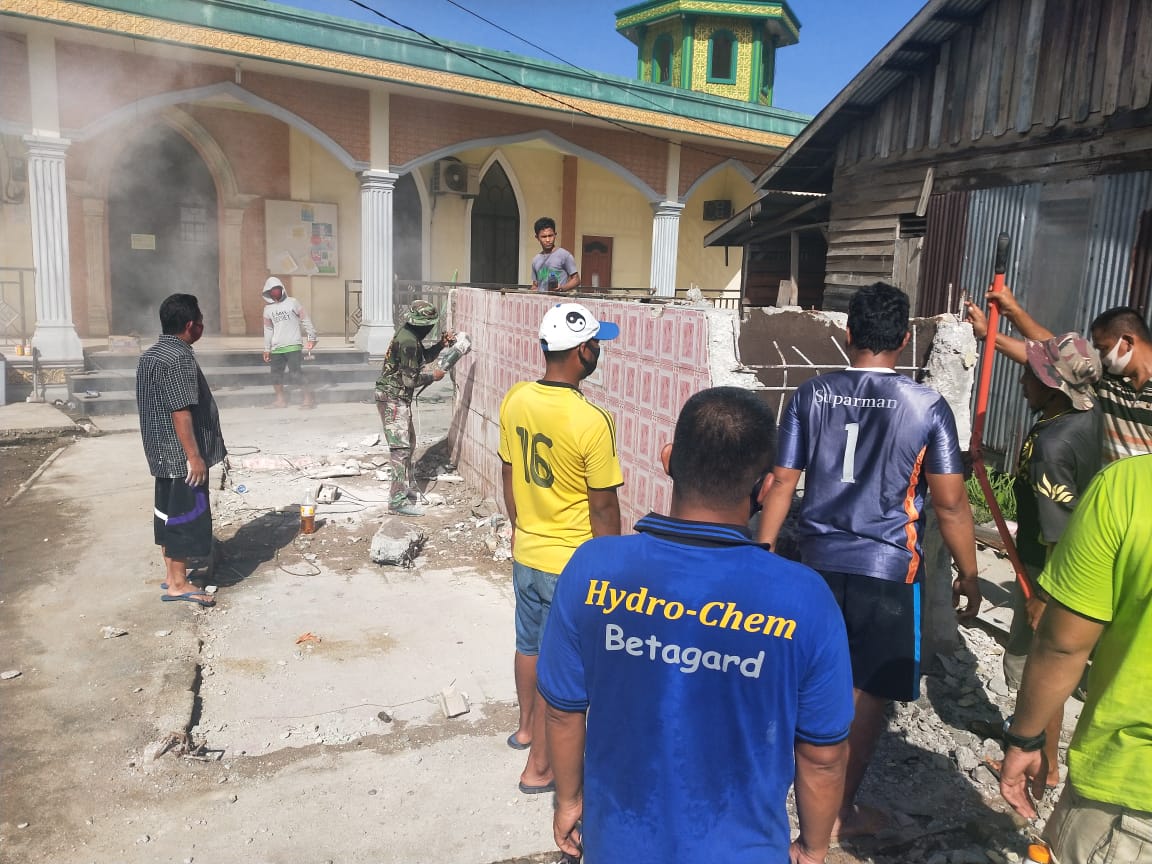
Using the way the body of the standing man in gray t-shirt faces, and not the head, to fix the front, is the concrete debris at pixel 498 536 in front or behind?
in front

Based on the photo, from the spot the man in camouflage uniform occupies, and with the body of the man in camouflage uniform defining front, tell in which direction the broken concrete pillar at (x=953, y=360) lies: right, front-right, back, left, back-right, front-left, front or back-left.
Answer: front-right

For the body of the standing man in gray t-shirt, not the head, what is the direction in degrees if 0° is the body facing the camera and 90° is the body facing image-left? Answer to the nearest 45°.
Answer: approximately 0°

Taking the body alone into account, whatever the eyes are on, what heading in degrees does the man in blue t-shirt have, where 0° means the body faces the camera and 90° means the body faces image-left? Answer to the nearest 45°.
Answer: approximately 180°

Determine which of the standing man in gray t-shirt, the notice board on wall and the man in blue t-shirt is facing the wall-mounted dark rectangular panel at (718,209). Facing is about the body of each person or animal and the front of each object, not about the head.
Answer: the man in blue t-shirt

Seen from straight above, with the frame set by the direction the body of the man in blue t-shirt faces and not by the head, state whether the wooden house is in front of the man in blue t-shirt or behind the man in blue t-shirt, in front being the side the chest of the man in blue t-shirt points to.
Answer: in front

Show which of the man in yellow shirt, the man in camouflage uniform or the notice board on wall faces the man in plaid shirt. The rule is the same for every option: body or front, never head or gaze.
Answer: the notice board on wall

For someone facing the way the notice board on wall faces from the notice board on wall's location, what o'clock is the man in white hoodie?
The man in white hoodie is roughly at 12 o'clock from the notice board on wall.

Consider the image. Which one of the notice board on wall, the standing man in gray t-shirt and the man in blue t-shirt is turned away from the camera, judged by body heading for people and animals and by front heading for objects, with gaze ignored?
the man in blue t-shirt

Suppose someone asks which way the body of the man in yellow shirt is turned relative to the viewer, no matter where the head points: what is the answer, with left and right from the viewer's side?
facing away from the viewer and to the right of the viewer

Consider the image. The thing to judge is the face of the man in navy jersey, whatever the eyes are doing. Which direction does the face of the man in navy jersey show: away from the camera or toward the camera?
away from the camera

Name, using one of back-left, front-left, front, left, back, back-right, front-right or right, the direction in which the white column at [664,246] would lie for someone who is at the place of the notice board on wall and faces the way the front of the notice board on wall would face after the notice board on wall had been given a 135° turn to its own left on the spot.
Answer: front-right

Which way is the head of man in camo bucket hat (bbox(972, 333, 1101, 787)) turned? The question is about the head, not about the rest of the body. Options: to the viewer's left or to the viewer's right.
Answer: to the viewer's left

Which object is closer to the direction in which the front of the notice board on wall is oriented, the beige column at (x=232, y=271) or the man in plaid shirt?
the man in plaid shirt

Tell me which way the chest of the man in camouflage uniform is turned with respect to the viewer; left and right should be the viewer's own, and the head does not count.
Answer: facing to the right of the viewer
